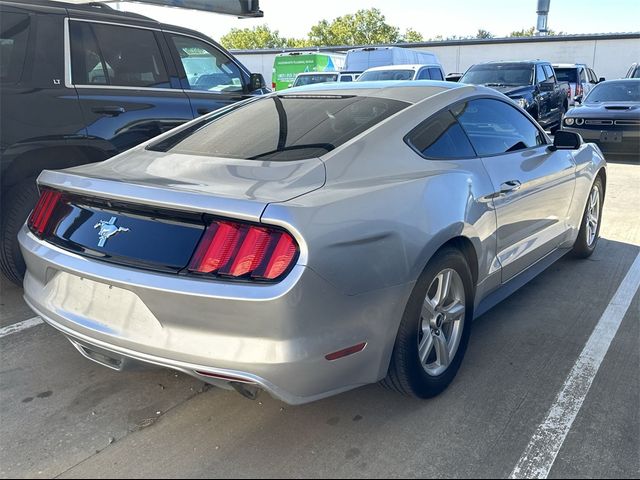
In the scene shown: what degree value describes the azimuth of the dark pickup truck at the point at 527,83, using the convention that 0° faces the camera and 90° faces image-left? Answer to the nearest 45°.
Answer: approximately 45°

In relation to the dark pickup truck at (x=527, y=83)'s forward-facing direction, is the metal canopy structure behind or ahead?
ahead

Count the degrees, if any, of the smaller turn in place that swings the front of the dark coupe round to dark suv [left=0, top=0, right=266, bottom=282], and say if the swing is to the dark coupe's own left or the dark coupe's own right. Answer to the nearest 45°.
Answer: approximately 45° to the dark coupe's own right

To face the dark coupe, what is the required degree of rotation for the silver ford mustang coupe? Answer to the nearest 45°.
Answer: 0° — it already faces it

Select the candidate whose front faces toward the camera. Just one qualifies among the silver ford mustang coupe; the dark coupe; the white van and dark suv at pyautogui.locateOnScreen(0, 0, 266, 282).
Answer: the dark coupe

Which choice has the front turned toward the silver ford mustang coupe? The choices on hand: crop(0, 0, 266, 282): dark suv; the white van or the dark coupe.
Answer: the dark coupe

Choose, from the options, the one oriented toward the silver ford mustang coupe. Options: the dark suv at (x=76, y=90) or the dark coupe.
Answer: the dark coupe

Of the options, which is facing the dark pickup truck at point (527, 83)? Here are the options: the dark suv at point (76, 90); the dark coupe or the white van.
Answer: the dark suv at point (76, 90)

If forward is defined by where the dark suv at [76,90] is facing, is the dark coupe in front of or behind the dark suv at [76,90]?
in front

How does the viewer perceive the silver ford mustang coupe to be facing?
facing away from the viewer and to the right of the viewer

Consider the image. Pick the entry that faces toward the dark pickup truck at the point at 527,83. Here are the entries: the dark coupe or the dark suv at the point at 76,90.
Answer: the dark suv at the point at 76,90

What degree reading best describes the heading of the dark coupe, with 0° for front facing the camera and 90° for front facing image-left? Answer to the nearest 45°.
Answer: approximately 0°

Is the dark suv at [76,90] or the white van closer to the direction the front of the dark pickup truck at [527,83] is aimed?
the dark suv

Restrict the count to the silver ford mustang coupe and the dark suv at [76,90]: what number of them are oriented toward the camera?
0

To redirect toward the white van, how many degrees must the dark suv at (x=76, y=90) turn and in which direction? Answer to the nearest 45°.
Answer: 0° — it already faces it
